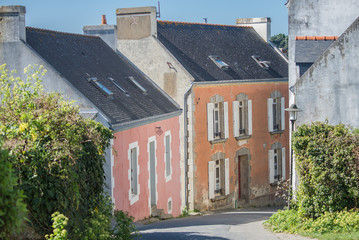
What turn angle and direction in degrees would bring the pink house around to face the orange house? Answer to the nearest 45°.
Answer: approximately 90° to its left

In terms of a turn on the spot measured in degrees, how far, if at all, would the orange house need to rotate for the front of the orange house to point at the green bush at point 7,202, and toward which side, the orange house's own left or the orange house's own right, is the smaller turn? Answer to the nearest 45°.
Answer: approximately 45° to the orange house's own right

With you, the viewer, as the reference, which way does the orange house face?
facing the viewer and to the right of the viewer

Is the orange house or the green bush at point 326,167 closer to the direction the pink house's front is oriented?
the green bush

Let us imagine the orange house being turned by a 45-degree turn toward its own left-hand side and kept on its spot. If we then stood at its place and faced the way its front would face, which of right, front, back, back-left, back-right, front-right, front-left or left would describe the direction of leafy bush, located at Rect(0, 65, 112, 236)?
right

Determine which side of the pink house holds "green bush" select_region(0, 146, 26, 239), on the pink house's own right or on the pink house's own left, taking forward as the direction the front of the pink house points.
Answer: on the pink house's own right

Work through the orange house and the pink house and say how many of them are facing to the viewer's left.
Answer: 0

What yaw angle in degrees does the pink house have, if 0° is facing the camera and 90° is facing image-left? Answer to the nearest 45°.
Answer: approximately 315°

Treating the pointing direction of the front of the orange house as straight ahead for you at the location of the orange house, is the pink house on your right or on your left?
on your right

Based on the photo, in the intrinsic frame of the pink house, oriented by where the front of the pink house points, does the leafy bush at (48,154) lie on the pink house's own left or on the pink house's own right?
on the pink house's own right
